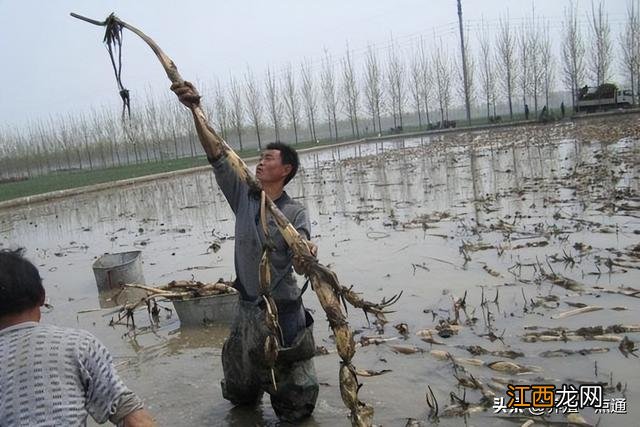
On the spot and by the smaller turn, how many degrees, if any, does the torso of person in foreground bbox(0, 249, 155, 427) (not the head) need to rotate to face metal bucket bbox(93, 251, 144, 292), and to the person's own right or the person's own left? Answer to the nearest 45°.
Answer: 0° — they already face it

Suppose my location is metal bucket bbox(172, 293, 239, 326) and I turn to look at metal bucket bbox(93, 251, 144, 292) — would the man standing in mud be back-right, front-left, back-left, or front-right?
back-left

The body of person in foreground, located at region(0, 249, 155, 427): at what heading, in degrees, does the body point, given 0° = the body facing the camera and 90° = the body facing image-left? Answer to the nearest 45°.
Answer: approximately 180°

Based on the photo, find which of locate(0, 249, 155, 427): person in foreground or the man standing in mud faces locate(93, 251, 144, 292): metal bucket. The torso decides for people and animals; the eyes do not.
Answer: the person in foreground

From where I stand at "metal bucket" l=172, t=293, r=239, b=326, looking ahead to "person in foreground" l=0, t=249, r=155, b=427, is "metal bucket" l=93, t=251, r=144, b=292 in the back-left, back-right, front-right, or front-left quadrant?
back-right

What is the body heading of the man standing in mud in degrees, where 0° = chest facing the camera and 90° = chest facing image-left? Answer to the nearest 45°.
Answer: approximately 45°

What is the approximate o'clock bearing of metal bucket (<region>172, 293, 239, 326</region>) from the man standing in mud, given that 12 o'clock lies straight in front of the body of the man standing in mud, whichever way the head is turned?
The metal bucket is roughly at 4 o'clock from the man standing in mud.

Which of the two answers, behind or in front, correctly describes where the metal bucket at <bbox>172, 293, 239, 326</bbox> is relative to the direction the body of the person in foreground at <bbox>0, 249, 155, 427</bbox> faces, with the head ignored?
in front

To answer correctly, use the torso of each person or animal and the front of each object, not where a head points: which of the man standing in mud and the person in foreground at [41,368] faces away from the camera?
the person in foreground

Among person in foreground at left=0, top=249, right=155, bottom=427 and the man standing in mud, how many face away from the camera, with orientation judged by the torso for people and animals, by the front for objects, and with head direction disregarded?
1

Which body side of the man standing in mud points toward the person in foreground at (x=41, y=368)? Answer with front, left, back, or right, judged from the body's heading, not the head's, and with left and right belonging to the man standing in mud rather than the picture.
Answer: front
